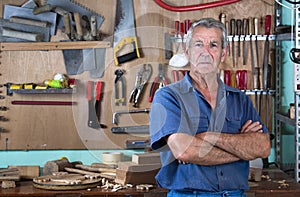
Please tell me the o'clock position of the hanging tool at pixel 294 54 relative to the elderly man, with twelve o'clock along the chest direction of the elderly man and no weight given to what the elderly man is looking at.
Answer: The hanging tool is roughly at 7 o'clock from the elderly man.

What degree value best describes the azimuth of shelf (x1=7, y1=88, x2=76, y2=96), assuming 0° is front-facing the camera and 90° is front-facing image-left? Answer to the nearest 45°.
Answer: approximately 0°

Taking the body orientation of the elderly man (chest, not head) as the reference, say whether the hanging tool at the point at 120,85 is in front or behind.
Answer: behind

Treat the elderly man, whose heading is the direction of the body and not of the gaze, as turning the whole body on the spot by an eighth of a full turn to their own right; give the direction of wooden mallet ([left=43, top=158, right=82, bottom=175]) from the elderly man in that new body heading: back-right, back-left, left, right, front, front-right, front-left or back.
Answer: right

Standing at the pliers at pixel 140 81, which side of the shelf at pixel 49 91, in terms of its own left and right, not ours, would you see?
left

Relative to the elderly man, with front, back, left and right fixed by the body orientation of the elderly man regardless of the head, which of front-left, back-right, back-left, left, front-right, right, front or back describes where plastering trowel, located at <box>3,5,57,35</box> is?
back-right

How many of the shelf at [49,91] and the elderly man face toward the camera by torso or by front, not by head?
2

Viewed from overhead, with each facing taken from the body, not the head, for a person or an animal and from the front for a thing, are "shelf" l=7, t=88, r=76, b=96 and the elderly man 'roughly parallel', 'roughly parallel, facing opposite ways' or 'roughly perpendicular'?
roughly parallel

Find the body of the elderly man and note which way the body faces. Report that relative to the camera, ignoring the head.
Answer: toward the camera

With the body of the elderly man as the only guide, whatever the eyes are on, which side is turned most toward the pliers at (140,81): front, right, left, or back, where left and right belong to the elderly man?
back

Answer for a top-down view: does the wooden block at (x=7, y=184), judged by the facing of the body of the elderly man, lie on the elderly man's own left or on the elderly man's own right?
on the elderly man's own right

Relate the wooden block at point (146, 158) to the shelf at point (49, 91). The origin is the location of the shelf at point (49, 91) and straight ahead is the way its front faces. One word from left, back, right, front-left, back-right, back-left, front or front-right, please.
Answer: front-left

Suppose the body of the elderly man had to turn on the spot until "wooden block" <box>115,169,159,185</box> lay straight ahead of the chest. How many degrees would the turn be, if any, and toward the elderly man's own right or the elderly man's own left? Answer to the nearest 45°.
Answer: approximately 135° to the elderly man's own right

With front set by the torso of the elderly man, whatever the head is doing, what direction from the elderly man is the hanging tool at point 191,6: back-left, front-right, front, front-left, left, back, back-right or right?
back

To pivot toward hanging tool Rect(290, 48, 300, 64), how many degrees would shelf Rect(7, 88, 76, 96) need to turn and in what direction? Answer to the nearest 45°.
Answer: approximately 45° to its left
